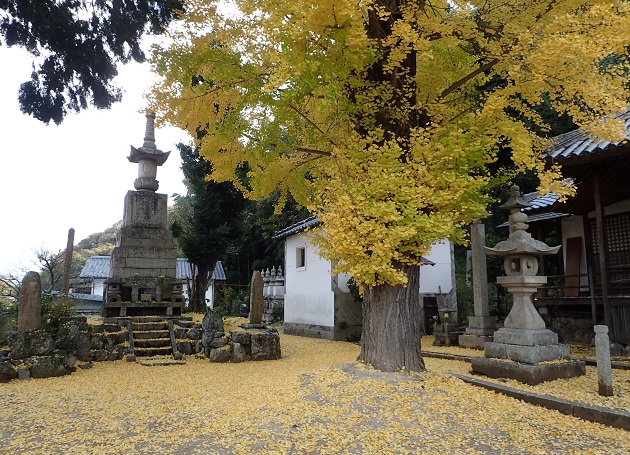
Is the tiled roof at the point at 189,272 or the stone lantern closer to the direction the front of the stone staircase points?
the stone lantern

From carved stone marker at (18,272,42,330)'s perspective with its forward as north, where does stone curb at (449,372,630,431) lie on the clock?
The stone curb is roughly at 11 o'clock from the carved stone marker.

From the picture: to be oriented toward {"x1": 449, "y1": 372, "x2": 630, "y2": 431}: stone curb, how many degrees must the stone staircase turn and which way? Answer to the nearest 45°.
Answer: approximately 45° to its left

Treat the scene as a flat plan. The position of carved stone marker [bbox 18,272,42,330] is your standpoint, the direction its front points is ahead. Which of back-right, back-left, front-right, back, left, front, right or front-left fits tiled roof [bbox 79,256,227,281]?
back

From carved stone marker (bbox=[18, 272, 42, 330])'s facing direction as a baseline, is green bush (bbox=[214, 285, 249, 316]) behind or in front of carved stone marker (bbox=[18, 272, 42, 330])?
behind

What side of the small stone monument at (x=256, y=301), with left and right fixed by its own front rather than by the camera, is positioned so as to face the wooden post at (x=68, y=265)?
right

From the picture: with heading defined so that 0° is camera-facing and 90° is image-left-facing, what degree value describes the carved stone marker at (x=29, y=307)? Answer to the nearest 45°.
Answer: approximately 0°

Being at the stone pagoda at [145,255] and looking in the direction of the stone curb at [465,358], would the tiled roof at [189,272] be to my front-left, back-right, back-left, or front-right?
back-left

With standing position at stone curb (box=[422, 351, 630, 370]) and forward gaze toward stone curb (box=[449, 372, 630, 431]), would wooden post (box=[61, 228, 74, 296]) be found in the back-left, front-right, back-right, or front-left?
back-right

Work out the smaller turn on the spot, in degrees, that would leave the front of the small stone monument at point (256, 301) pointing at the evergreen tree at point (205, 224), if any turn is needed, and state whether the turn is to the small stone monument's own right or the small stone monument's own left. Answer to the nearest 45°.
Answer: approximately 180°
